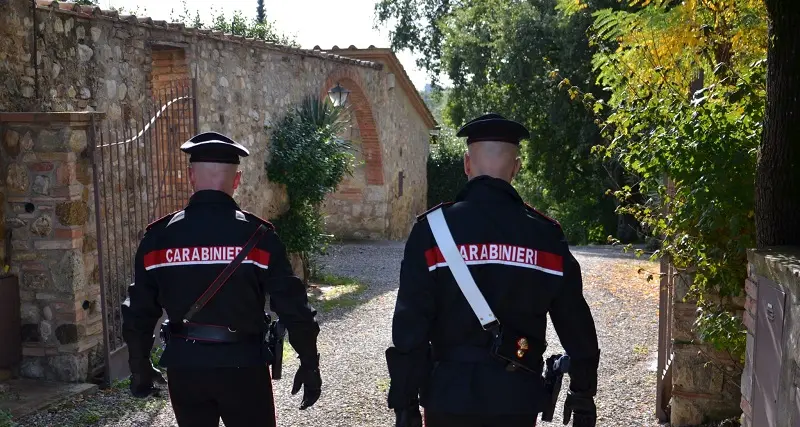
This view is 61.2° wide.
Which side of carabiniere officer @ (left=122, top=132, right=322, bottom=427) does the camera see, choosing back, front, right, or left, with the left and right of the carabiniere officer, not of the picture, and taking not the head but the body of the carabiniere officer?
back

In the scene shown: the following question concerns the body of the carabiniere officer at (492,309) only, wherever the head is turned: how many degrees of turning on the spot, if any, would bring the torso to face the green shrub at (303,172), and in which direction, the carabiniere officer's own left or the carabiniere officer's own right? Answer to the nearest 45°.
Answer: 0° — they already face it

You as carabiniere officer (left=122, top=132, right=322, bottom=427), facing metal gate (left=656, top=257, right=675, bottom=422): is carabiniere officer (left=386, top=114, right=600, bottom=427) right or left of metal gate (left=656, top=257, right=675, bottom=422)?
right

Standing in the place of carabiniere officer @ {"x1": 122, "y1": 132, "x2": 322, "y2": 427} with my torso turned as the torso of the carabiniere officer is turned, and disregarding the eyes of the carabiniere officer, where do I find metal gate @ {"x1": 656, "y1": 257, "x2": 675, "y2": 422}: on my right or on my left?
on my right

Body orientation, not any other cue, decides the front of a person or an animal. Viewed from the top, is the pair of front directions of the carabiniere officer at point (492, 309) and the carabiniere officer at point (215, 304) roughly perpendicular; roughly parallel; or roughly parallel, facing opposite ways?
roughly parallel

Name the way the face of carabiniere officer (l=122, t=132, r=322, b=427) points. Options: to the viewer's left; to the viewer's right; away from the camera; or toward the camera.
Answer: away from the camera

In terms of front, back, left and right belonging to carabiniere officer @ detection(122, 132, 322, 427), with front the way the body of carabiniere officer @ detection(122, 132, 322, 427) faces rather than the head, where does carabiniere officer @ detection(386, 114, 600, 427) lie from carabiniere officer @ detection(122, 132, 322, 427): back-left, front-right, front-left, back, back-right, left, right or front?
back-right

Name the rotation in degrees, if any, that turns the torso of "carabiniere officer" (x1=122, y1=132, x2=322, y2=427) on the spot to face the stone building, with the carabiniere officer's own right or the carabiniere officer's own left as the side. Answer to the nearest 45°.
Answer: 0° — they already face it

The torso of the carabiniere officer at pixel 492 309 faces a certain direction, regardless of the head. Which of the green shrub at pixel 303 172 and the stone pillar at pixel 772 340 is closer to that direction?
the green shrub

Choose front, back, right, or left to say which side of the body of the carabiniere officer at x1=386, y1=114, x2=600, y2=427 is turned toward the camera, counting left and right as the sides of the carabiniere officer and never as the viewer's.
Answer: back

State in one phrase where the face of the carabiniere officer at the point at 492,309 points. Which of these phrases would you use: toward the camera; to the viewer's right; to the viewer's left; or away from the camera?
away from the camera

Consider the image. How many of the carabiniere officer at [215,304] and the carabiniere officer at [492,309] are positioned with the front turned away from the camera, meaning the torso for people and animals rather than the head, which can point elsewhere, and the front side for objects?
2

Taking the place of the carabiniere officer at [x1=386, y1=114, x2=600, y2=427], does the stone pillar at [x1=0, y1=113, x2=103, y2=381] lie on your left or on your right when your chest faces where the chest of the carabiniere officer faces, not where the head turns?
on your left

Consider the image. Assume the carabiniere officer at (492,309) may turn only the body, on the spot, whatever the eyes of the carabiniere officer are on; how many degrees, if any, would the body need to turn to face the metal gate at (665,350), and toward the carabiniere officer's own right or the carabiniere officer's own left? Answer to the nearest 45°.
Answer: approximately 45° to the carabiniere officer's own right
